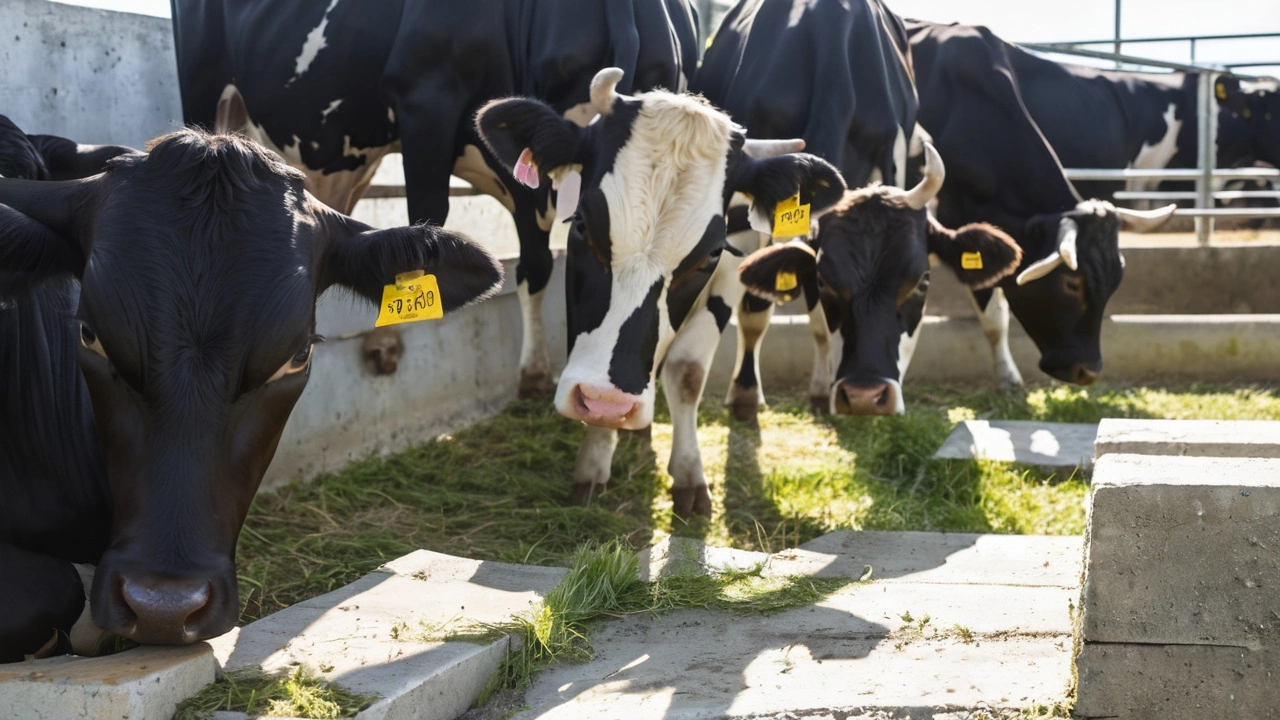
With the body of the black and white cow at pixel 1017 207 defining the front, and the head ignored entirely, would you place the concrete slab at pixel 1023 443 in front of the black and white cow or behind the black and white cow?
in front

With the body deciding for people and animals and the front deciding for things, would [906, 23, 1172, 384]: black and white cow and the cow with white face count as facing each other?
no

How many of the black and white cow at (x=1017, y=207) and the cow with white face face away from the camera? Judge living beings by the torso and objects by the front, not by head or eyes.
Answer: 0

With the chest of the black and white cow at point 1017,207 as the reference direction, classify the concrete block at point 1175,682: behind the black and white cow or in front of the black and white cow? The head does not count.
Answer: in front

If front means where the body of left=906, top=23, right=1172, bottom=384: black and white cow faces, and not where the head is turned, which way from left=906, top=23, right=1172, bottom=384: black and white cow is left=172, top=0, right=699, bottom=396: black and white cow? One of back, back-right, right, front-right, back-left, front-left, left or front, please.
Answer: right

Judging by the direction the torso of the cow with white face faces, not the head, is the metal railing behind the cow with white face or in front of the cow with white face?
behind

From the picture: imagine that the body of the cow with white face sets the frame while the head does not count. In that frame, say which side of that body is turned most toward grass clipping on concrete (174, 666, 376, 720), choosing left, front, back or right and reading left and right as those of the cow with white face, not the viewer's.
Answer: front

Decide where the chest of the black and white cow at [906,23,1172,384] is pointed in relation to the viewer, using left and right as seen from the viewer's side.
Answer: facing the viewer and to the right of the viewer

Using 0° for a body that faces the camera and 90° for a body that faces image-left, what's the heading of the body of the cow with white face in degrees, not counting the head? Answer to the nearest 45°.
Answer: approximately 0°

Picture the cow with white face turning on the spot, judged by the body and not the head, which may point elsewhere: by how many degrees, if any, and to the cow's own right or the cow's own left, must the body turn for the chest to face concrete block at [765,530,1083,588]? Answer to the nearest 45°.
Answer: approximately 45° to the cow's own left

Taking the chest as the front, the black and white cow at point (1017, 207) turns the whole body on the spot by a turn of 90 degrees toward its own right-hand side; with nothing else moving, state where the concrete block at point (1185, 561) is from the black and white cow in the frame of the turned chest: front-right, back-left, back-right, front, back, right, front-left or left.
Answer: front-left

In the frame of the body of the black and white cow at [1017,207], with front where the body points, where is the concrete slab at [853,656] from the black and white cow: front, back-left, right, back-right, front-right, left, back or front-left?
front-right

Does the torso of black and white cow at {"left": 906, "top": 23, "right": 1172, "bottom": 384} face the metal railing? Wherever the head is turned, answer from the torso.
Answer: no

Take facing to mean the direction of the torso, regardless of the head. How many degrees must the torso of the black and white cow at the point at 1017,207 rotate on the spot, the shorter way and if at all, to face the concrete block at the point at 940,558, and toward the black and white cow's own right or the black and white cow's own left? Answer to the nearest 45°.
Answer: approximately 45° to the black and white cow's own right
